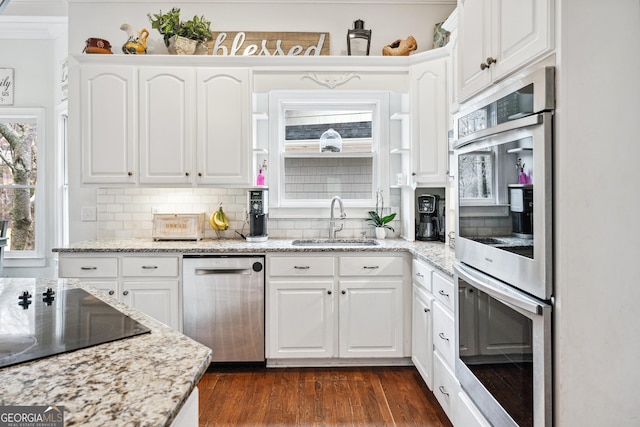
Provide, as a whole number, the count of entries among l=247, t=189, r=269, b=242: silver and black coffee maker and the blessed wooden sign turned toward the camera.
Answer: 2

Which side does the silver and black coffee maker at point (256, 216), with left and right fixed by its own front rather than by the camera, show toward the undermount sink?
left

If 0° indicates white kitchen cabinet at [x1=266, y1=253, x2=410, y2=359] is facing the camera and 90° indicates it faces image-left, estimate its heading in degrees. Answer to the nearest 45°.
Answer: approximately 0°

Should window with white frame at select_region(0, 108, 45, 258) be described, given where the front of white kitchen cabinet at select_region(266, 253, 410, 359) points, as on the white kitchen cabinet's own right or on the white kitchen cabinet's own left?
on the white kitchen cabinet's own right

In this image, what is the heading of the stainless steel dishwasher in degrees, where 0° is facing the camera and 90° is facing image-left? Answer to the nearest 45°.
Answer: approximately 0°

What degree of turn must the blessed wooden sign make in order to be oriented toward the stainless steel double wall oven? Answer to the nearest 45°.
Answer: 0° — it already faces it

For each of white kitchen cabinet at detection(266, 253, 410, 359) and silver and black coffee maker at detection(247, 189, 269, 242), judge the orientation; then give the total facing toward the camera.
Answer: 2
